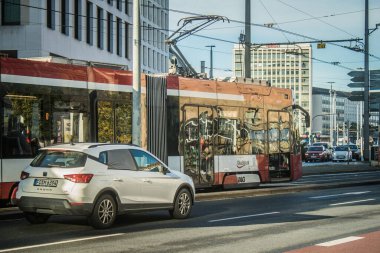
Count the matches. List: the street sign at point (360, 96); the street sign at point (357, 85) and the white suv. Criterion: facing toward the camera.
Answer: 2

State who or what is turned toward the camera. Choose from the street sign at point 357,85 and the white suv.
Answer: the street sign

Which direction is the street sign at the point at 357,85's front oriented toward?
toward the camera

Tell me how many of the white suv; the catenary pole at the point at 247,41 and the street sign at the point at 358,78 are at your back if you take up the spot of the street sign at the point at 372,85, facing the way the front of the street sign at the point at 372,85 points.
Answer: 0

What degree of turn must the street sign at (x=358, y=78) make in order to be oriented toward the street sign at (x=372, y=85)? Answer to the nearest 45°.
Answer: approximately 135° to its left

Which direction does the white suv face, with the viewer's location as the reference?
facing away from the viewer and to the right of the viewer

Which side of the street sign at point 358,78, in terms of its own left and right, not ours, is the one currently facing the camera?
front

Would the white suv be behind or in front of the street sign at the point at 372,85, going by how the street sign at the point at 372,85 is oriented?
in front

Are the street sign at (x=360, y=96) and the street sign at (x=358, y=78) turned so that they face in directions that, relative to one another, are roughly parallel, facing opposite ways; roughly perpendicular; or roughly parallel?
roughly parallel

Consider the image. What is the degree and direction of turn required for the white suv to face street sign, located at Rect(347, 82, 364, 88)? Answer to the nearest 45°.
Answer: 0° — it already faces it

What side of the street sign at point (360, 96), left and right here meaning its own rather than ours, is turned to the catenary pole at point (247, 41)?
front

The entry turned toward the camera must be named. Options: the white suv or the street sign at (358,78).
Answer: the street sign

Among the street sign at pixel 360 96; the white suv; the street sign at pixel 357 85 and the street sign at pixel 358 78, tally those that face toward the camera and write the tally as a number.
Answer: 3

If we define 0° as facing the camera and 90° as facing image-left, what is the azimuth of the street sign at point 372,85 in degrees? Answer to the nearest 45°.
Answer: approximately 0°
